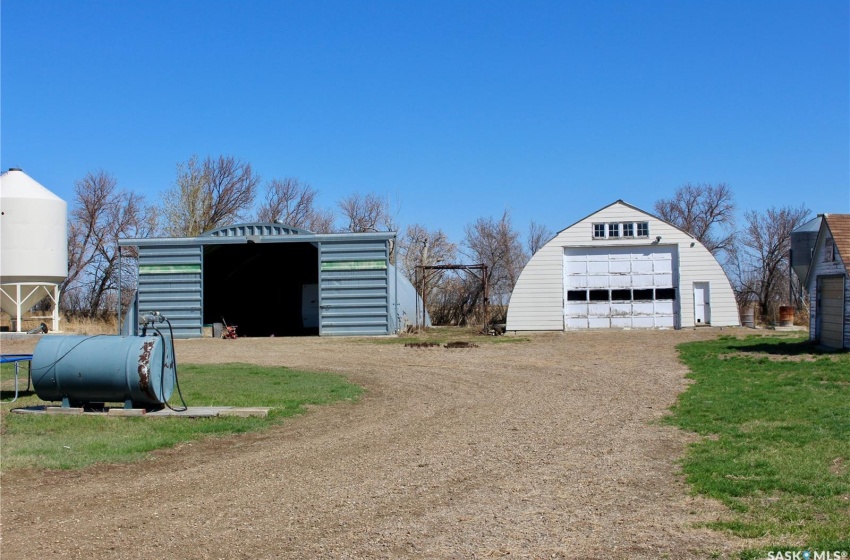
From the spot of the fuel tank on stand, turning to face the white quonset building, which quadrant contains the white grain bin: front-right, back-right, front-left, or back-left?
front-left

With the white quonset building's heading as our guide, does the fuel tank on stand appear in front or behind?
in front

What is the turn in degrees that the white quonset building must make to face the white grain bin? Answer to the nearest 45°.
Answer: approximately 90° to its right

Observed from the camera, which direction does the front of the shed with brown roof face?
facing the viewer and to the left of the viewer

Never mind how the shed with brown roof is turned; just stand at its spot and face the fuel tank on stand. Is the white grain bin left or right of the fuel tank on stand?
right

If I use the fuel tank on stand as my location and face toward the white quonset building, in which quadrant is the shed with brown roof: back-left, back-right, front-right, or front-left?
front-right

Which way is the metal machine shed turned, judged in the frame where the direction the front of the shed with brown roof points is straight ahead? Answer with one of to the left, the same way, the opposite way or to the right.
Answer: to the left

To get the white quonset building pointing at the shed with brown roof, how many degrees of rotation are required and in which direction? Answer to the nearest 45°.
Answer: approximately 45° to its left

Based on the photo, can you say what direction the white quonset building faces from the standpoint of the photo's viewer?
facing the viewer

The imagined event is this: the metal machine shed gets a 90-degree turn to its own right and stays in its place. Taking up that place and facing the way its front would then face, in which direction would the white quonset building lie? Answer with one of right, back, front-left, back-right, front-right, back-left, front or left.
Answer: back

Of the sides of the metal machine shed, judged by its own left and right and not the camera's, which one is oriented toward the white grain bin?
right

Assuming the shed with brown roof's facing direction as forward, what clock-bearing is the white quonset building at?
The white quonset building is roughly at 3 o'clock from the shed with brown roof.

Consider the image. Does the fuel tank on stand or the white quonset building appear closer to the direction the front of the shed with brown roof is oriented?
the fuel tank on stand

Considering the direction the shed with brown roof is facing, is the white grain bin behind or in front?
in front

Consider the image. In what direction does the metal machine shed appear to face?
toward the camera
